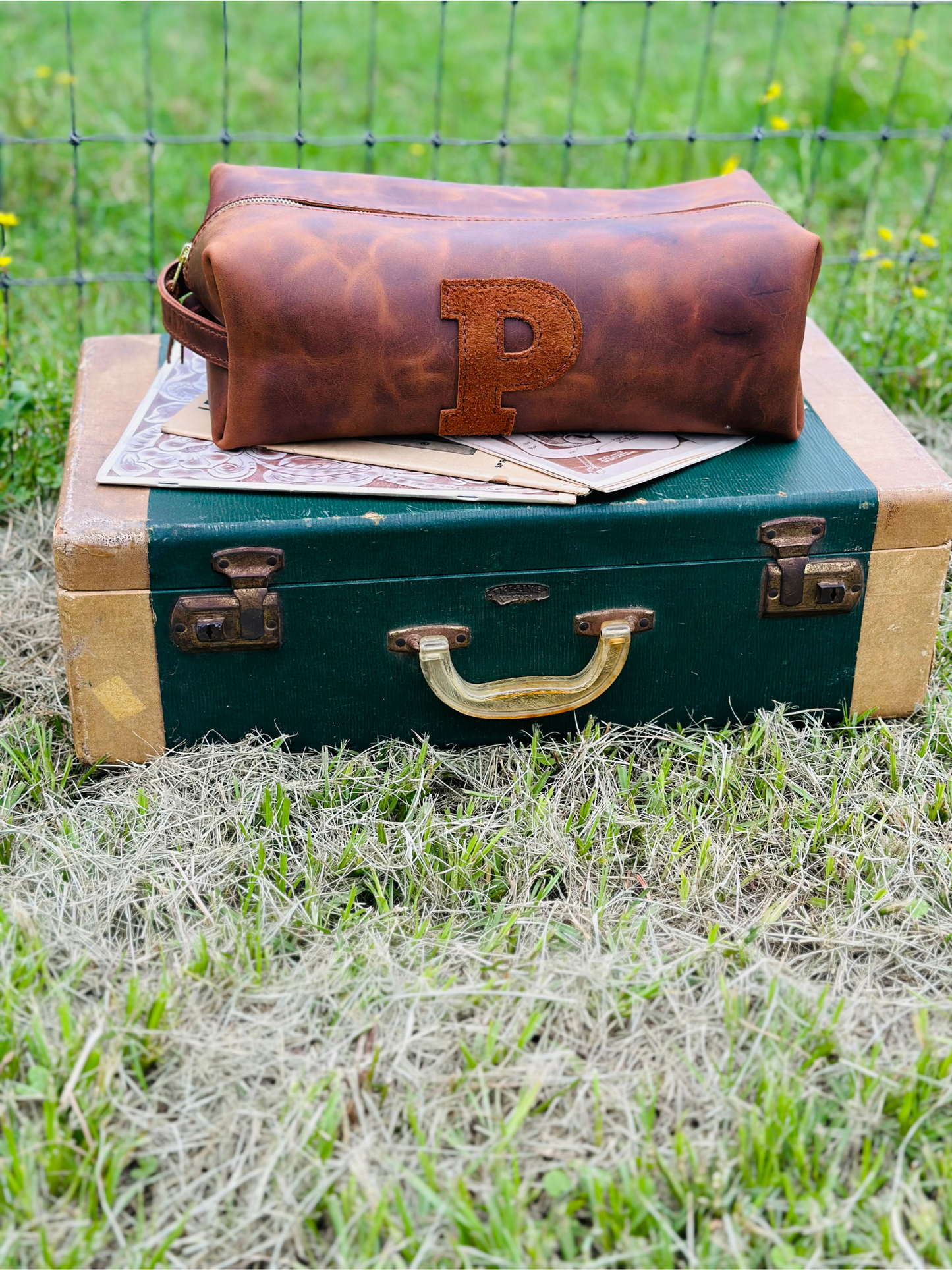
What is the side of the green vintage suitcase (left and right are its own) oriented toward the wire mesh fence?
back

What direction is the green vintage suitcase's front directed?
toward the camera
